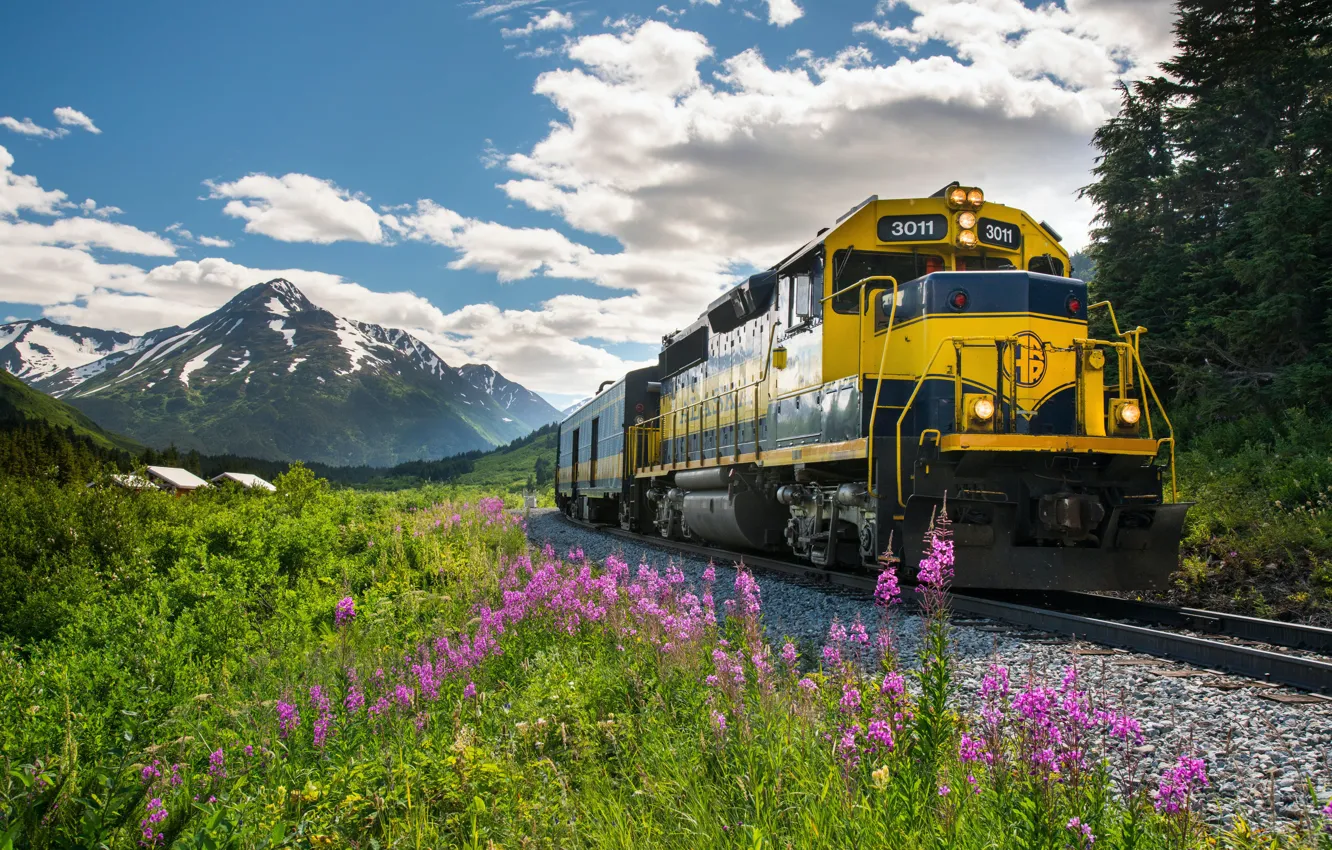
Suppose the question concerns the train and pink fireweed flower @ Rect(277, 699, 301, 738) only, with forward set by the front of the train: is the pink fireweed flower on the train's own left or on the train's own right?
on the train's own right

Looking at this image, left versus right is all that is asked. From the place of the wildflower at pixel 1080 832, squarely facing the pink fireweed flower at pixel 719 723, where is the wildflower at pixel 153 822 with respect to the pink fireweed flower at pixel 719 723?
left

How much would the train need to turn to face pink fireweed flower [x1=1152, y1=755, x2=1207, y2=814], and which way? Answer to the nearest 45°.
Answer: approximately 45° to its right

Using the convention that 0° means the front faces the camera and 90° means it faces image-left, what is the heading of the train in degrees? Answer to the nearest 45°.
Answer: approximately 315°

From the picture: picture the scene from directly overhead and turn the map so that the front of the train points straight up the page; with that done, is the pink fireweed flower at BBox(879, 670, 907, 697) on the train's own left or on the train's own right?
on the train's own right

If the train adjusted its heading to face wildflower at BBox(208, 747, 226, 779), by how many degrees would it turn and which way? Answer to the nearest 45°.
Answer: approximately 90° to its right

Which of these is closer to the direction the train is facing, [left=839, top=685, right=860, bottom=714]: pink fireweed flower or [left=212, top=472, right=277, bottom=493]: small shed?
the pink fireweed flower

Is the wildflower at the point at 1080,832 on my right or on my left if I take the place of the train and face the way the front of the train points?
on my right

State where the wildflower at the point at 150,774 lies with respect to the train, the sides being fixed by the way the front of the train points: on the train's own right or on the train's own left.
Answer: on the train's own right
